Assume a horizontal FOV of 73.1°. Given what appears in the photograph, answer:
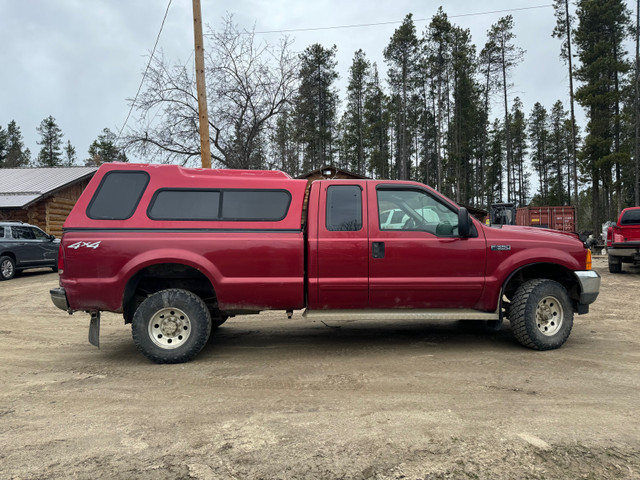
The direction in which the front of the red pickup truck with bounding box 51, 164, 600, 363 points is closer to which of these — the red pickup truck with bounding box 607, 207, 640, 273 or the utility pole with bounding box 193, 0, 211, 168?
the red pickup truck with bounding box 607, 207, 640, 273

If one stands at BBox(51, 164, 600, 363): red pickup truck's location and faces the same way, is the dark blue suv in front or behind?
behind

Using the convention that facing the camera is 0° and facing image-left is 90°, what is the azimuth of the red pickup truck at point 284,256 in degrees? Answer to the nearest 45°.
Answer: approximately 270°

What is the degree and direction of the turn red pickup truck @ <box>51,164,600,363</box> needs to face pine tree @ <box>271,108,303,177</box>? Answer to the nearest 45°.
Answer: approximately 90° to its left

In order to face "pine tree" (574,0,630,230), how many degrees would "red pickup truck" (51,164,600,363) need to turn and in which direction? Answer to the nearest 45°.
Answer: approximately 45° to its left

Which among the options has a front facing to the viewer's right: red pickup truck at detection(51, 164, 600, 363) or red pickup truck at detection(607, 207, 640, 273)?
the red pickup truck at detection(51, 164, 600, 363)

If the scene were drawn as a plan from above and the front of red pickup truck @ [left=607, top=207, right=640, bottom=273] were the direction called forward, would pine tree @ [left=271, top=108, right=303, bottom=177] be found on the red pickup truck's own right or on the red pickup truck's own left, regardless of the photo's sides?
on the red pickup truck's own left

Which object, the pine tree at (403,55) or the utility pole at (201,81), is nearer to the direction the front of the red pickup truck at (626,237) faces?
the pine tree

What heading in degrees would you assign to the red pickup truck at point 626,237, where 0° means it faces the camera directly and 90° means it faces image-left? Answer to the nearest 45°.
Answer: approximately 180°
